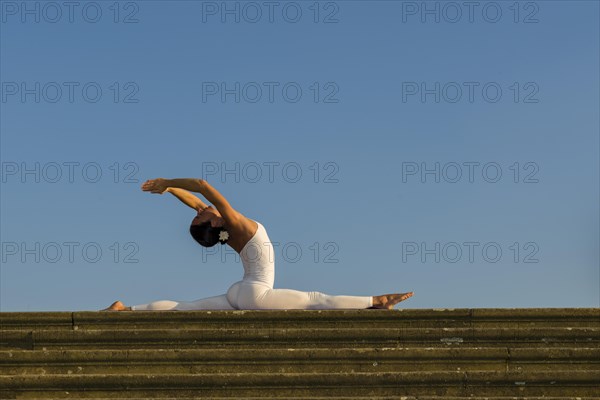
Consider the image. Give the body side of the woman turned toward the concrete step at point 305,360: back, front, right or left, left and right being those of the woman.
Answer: right

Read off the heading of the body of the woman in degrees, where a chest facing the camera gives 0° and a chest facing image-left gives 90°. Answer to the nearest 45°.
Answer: approximately 270°

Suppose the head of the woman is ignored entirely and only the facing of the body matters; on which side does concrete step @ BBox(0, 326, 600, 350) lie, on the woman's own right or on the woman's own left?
on the woman's own right

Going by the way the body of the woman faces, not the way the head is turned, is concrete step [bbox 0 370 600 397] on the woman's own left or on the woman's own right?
on the woman's own right
